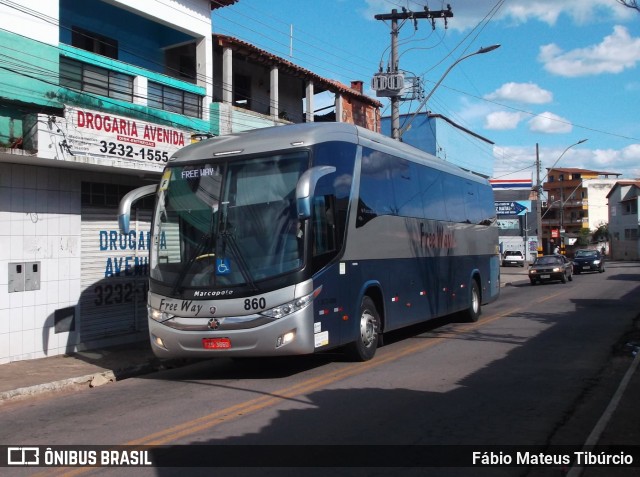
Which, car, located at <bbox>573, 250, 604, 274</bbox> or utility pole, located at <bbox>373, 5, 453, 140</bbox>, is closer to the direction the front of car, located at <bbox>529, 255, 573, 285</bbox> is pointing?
the utility pole

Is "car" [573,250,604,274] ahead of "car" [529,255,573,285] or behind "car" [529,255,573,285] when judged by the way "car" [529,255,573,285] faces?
behind

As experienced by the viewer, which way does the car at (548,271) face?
facing the viewer and to the left of the viewer

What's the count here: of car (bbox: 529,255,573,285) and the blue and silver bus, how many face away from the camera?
0

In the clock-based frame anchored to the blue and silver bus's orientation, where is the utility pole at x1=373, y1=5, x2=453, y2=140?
The utility pole is roughly at 5 o'clock from the blue and silver bus.

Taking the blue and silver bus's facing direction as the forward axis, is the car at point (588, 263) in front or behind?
behind

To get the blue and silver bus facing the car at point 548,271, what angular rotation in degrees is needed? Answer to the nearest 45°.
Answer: approximately 180°

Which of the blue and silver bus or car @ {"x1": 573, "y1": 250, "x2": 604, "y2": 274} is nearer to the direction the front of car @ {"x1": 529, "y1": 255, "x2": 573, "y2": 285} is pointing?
the blue and silver bus

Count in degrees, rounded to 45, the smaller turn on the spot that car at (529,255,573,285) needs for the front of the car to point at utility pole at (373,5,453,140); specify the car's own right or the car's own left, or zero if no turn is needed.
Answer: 0° — it already faces it
